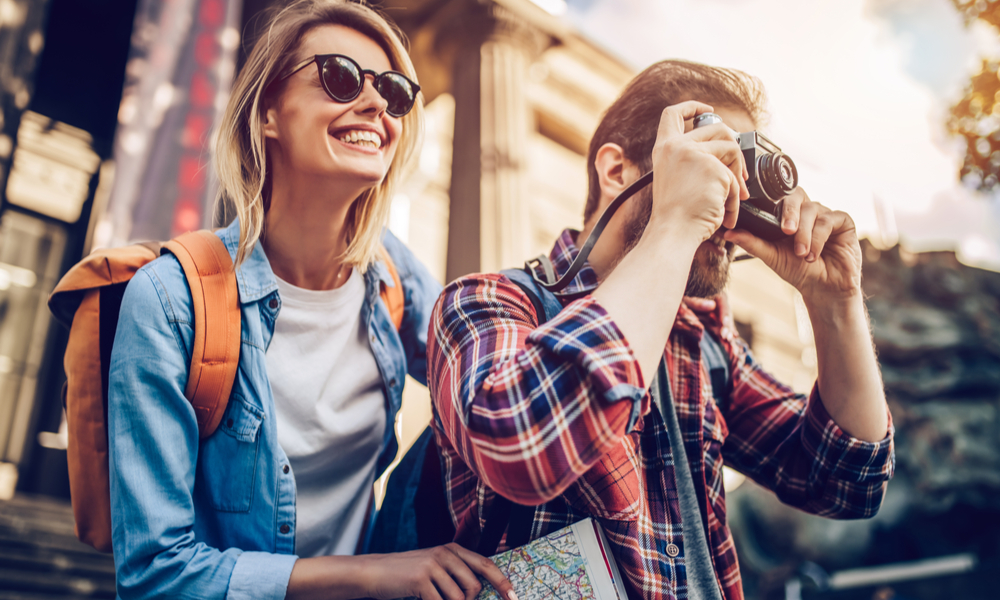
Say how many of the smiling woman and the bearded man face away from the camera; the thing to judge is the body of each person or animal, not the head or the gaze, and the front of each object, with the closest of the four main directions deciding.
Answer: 0

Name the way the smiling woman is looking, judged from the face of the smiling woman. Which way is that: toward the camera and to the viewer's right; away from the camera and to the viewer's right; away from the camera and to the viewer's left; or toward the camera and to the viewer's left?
toward the camera and to the viewer's right

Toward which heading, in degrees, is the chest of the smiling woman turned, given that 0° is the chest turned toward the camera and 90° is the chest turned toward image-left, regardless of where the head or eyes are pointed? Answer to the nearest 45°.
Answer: approximately 315°

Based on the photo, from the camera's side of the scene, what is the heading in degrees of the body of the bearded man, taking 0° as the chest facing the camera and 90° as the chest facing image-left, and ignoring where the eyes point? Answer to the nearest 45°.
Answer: approximately 315°

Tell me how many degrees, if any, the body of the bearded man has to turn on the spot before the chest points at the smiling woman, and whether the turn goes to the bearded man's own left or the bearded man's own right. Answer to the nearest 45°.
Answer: approximately 135° to the bearded man's own right
